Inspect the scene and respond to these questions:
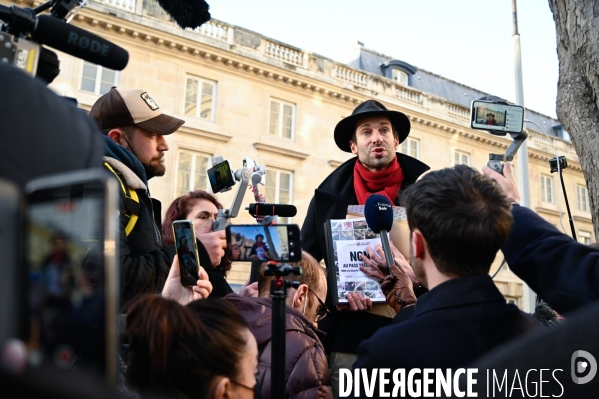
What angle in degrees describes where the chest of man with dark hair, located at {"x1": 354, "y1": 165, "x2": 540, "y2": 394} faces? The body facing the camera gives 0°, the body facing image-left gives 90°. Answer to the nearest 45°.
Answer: approximately 135°

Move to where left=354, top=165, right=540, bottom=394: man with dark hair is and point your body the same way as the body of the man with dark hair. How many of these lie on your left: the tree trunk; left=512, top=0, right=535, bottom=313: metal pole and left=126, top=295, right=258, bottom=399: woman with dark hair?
1

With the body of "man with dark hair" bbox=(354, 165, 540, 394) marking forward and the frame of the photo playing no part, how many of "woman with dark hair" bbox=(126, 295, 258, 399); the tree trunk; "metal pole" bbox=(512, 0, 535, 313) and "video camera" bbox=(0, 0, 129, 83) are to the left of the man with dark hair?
2

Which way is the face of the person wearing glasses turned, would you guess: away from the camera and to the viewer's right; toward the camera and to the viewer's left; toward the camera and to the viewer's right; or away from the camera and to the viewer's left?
away from the camera and to the viewer's right

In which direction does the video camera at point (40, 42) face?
to the viewer's right

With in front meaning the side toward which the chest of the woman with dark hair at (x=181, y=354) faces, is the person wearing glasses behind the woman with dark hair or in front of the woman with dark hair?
in front

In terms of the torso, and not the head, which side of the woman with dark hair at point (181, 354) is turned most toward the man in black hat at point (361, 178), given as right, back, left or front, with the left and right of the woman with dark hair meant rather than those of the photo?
front

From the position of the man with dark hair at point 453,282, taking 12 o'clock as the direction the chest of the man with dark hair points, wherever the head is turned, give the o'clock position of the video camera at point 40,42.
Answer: The video camera is roughly at 9 o'clock from the man with dark hair.

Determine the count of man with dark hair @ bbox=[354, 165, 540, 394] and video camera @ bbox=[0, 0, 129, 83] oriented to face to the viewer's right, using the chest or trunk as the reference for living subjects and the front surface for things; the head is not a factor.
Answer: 1

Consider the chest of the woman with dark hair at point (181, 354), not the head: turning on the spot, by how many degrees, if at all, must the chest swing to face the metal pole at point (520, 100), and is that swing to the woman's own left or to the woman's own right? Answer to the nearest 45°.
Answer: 0° — they already face it

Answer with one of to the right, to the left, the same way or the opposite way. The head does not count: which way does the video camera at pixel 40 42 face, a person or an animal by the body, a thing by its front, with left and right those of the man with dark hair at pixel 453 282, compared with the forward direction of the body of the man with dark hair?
to the right

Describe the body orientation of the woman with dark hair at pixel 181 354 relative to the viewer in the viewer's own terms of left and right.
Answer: facing away from the viewer and to the right of the viewer

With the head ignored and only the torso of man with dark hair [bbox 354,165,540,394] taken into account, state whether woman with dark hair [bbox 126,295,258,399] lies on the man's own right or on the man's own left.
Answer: on the man's own left
